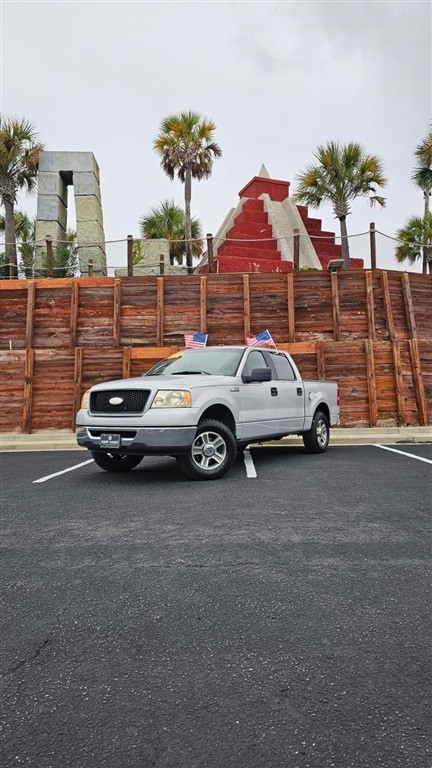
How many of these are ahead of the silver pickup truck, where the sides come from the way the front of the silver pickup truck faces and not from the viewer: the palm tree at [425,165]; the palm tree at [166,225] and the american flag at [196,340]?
0

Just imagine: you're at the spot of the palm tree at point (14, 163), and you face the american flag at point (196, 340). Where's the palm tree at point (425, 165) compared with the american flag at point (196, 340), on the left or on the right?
left

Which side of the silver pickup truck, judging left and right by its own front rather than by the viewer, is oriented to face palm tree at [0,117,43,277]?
right

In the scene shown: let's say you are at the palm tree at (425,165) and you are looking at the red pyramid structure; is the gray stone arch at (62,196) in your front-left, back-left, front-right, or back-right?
front-left

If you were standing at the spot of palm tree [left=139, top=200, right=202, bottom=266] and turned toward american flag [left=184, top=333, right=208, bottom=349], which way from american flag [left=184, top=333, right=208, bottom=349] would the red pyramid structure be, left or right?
left

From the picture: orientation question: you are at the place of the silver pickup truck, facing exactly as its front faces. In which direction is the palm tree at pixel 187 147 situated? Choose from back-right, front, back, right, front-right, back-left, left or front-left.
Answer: back-right

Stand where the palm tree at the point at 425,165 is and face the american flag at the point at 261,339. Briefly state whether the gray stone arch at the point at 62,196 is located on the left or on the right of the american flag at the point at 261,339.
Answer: right

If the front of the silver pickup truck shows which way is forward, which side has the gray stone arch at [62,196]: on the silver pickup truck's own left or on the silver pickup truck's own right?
on the silver pickup truck's own right

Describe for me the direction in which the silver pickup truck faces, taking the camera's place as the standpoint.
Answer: facing the viewer and to the left of the viewer

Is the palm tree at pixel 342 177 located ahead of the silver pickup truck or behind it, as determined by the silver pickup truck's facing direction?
behind
